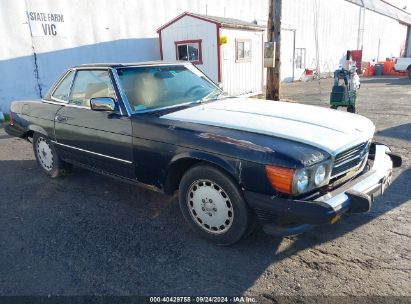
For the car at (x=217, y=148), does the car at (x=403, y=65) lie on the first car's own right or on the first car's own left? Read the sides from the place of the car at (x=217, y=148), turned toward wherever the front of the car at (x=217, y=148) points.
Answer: on the first car's own left

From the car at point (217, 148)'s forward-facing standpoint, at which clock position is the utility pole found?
The utility pole is roughly at 8 o'clock from the car.

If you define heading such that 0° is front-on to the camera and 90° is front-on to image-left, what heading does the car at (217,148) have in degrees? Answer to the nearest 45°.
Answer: approximately 315°

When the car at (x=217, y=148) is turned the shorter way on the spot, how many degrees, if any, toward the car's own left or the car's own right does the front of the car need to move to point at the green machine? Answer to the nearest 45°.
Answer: approximately 90° to the car's own left

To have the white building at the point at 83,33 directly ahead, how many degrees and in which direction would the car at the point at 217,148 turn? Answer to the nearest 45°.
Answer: approximately 180°

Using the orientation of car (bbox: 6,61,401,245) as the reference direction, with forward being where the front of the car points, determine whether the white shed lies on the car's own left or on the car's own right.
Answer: on the car's own left
